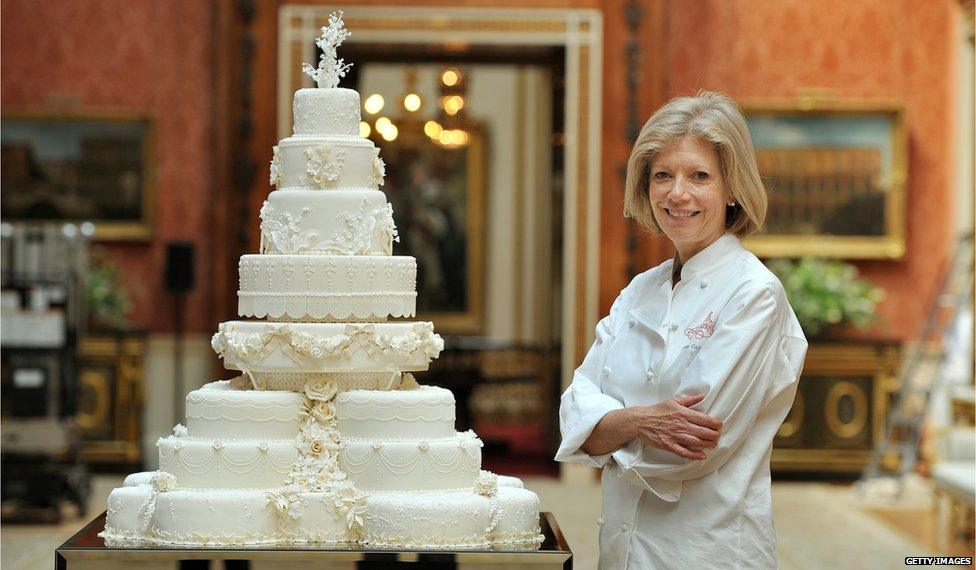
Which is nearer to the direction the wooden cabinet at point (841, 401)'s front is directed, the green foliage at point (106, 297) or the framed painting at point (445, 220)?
the green foliage

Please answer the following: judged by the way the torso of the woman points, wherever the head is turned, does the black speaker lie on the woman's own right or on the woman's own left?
on the woman's own right

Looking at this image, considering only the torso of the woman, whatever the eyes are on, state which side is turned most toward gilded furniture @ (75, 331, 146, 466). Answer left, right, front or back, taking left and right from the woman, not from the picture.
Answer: right

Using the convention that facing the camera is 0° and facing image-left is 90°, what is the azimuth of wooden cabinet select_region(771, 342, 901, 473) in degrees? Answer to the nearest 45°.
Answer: approximately 0°

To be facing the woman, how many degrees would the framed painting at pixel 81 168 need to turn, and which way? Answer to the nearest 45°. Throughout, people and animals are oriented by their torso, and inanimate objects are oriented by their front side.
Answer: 0° — it already faces them

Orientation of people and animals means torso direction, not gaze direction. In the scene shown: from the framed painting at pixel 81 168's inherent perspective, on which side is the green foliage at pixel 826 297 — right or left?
on its left
